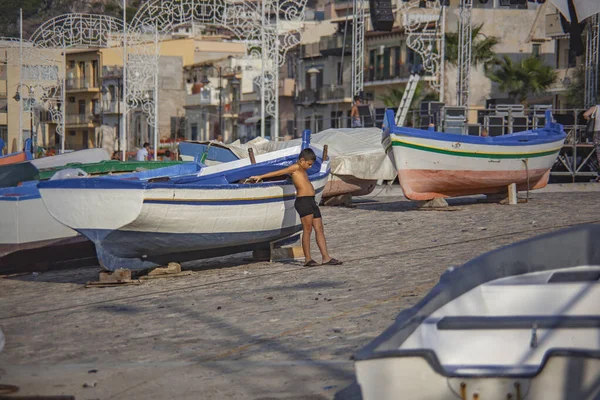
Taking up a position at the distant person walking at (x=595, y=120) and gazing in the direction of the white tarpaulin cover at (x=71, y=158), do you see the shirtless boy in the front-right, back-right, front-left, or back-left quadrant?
front-left

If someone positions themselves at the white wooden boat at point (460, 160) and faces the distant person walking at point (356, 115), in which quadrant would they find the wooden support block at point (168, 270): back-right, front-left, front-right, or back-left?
back-left

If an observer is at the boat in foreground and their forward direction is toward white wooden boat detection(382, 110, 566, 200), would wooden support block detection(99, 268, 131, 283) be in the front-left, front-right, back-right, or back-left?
front-left

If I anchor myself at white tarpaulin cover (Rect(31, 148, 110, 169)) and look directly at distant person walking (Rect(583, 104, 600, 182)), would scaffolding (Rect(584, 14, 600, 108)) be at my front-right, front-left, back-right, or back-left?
front-left

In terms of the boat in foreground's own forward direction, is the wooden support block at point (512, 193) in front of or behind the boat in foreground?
in front

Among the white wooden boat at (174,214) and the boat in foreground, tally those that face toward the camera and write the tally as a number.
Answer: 0

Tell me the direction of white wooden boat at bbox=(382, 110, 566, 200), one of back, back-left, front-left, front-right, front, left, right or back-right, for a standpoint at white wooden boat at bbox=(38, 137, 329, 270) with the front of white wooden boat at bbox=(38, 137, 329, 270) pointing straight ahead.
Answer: front

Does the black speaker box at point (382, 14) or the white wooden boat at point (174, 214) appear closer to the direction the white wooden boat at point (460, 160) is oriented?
the white wooden boat

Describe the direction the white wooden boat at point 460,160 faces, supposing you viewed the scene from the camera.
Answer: facing the viewer and to the left of the viewer
